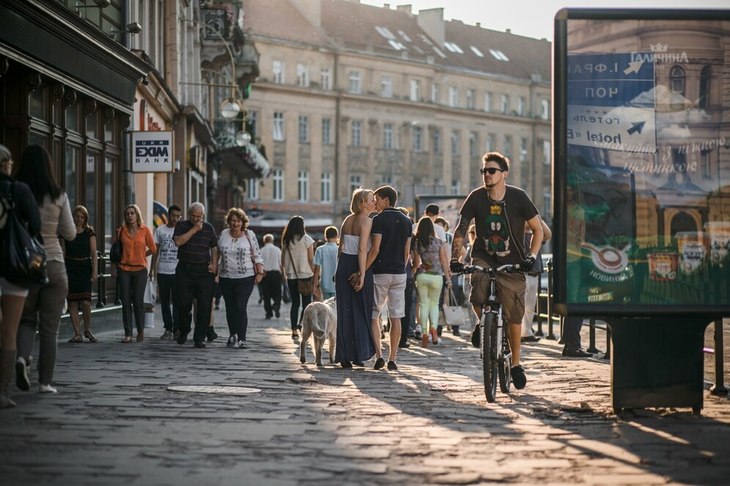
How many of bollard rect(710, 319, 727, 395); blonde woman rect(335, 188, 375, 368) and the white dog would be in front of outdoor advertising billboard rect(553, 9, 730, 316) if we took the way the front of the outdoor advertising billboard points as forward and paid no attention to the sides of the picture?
0

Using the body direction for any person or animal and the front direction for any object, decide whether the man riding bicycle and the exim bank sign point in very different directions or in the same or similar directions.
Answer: same or similar directions

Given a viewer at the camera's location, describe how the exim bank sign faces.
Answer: facing the viewer

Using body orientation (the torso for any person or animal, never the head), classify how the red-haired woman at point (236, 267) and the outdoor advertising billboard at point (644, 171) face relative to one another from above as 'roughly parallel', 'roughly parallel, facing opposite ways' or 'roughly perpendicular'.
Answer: roughly parallel

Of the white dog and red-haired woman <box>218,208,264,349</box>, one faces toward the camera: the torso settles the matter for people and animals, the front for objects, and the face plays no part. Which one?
the red-haired woman

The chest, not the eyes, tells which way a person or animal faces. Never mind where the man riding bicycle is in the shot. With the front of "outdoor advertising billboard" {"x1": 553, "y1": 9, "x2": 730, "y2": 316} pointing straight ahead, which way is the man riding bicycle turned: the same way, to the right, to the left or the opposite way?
the same way

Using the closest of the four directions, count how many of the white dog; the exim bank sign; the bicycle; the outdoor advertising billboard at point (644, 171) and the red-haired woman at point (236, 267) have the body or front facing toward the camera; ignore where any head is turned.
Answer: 4

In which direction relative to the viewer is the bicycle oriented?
toward the camera

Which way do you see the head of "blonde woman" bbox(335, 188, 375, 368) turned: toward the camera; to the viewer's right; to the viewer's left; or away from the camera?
to the viewer's right

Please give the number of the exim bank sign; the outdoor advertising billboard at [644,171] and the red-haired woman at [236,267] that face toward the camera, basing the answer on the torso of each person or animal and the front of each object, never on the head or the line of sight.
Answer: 3

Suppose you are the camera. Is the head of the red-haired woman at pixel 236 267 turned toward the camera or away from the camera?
toward the camera

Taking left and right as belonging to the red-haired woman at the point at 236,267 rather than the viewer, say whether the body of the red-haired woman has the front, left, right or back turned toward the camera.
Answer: front
